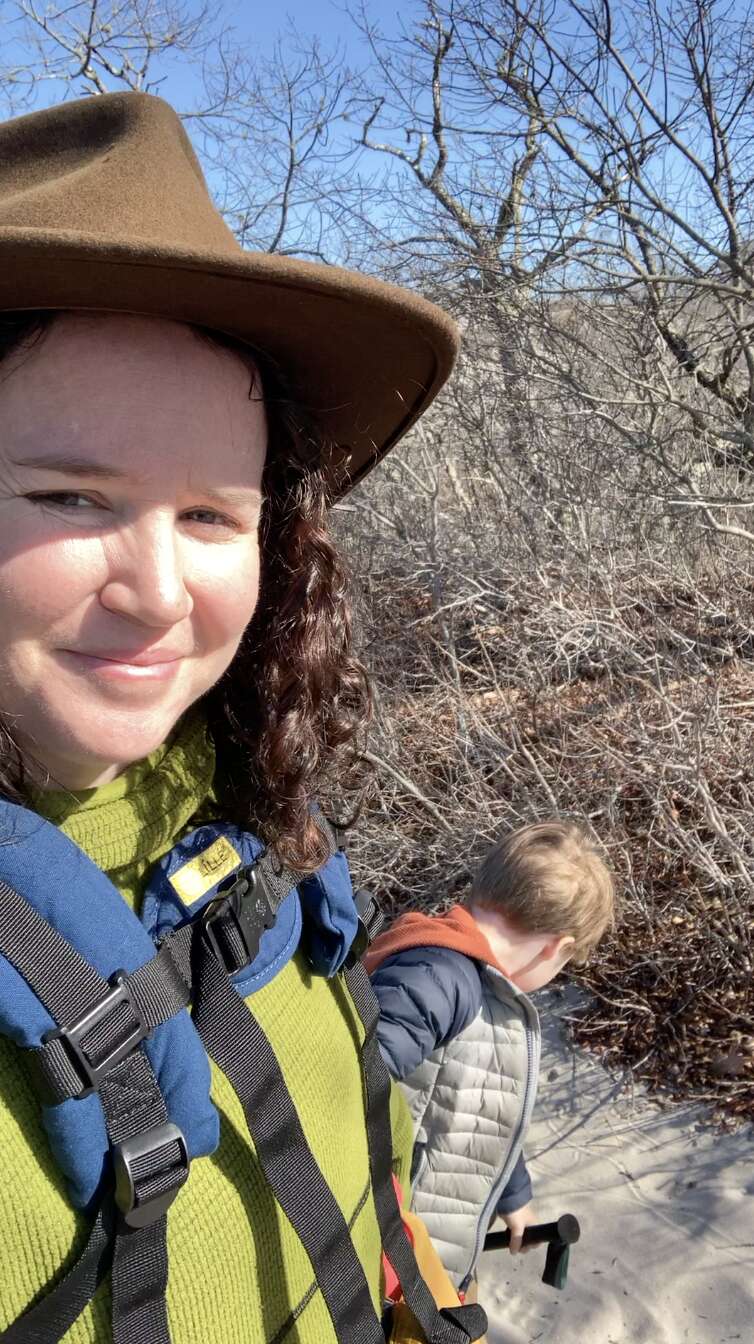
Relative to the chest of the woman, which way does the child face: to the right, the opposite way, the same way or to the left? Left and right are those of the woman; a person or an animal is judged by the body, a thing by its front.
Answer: to the left

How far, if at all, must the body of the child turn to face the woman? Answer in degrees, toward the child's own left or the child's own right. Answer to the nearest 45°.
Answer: approximately 90° to the child's own right

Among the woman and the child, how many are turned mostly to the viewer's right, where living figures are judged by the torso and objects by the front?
1

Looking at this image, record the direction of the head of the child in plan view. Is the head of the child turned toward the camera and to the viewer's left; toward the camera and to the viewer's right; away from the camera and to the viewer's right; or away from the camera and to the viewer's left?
away from the camera and to the viewer's right

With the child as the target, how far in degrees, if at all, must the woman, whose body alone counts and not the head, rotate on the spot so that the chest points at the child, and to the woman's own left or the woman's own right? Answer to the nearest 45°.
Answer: approximately 180°

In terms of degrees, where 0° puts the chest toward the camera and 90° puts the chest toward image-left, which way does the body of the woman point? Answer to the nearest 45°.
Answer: approximately 0°

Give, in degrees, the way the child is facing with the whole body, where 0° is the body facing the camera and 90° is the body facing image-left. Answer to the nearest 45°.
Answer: approximately 270°
